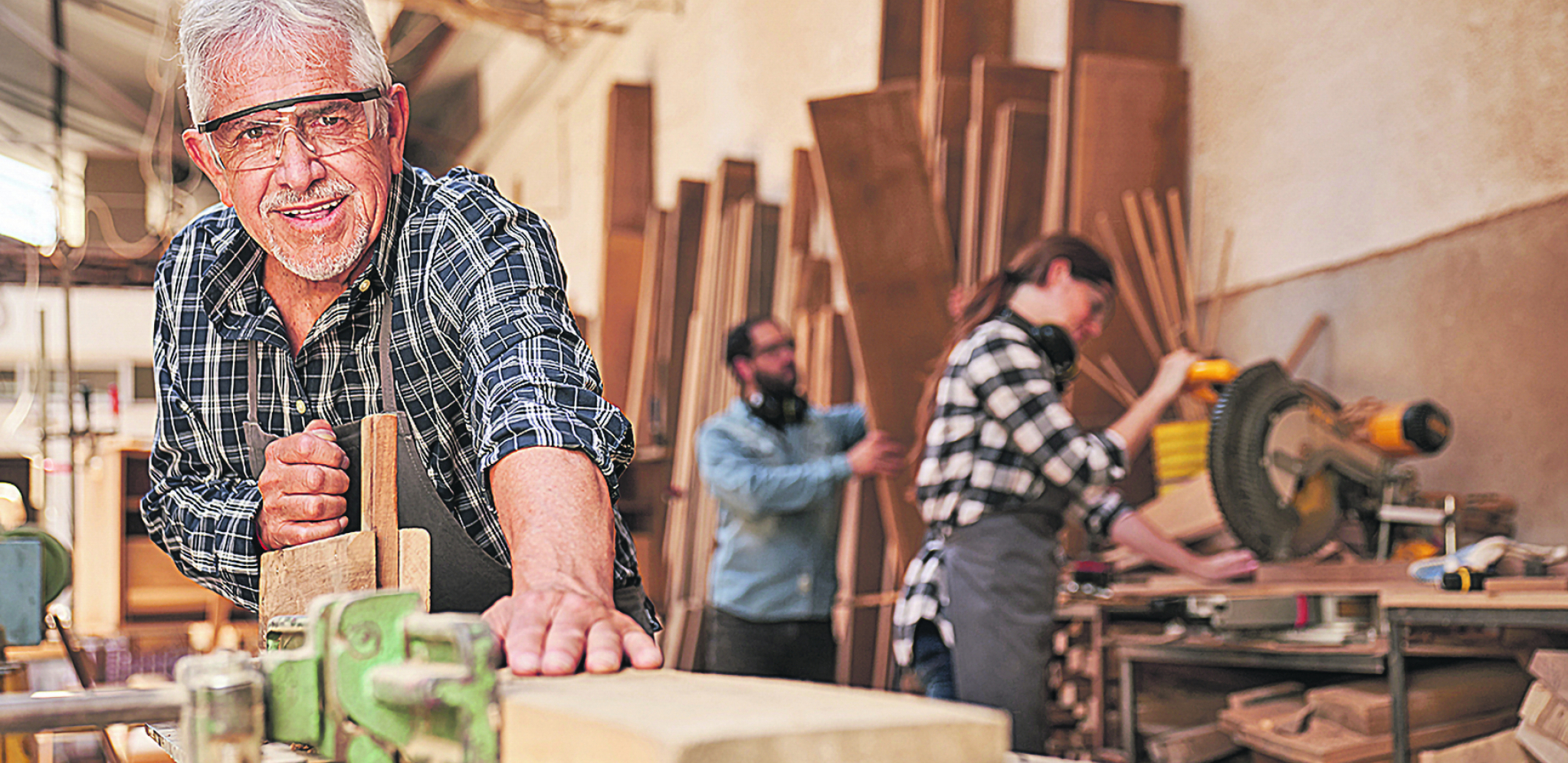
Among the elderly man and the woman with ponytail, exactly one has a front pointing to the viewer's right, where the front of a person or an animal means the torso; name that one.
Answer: the woman with ponytail

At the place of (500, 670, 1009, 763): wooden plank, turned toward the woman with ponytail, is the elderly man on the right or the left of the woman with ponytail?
left

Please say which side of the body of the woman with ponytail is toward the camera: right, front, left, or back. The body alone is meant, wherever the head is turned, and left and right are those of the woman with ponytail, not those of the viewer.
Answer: right

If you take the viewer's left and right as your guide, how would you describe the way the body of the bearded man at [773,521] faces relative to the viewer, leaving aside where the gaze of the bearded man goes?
facing the viewer and to the right of the viewer

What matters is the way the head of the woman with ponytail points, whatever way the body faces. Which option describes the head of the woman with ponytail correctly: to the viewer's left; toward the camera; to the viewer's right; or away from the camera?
to the viewer's right

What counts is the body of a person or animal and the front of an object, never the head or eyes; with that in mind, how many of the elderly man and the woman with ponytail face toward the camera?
1

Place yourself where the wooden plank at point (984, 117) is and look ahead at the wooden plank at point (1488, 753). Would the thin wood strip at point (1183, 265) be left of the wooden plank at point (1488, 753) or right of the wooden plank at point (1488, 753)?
left

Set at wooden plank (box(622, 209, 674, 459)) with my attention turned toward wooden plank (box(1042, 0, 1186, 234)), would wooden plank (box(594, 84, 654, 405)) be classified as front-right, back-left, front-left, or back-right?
back-left

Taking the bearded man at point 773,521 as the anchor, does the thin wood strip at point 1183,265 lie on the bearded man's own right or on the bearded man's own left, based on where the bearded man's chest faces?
on the bearded man's own left

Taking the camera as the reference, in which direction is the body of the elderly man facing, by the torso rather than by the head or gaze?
toward the camera

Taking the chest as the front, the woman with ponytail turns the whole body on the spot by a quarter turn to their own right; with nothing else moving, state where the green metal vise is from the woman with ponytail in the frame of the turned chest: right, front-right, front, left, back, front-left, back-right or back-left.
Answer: front

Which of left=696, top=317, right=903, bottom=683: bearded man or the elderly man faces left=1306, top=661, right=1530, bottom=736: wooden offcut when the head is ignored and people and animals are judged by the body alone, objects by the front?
the bearded man

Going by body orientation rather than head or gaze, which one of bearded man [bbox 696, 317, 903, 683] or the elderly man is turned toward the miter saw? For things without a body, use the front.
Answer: the bearded man
